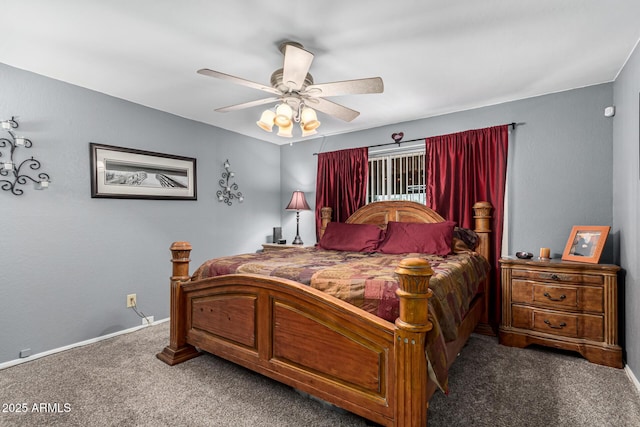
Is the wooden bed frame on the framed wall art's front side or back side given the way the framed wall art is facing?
on the front side

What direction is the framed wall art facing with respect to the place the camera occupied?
facing the viewer and to the right of the viewer

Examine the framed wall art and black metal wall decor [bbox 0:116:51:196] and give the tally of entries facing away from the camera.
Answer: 0

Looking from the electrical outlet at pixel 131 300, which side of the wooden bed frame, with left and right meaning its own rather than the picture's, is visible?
right

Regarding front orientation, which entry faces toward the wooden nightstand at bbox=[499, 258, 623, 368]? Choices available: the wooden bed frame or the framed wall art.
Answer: the framed wall art

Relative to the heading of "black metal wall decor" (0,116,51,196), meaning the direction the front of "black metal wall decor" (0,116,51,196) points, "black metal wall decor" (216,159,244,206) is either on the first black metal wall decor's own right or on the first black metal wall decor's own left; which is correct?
on the first black metal wall decor's own left

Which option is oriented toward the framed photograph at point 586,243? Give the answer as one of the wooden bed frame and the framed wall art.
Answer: the framed wall art

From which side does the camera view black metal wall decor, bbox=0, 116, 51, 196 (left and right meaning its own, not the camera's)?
front

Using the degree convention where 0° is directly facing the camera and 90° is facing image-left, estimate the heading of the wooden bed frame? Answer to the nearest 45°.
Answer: approximately 45°

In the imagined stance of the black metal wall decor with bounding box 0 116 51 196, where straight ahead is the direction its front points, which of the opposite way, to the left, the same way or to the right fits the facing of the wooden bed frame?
to the right
